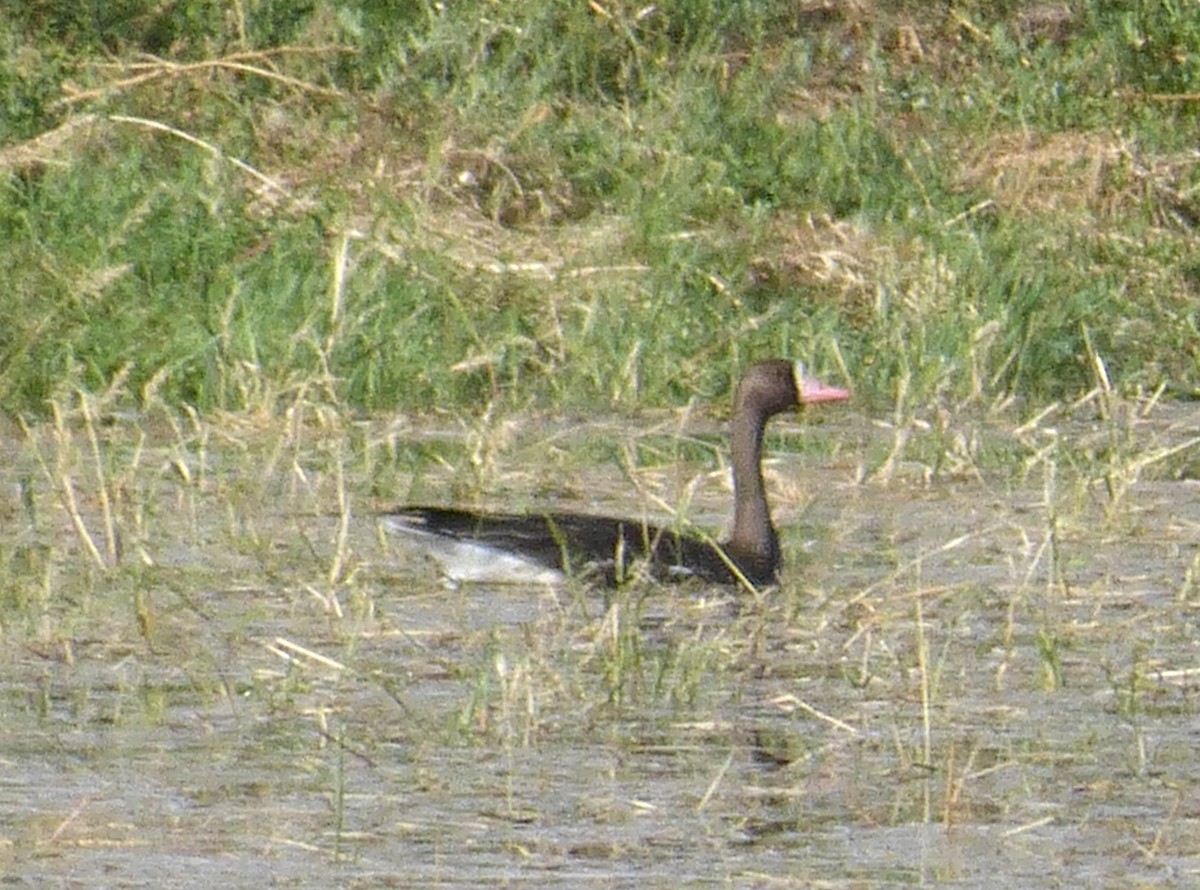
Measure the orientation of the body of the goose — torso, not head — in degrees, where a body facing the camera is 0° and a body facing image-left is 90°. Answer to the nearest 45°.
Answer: approximately 270°
